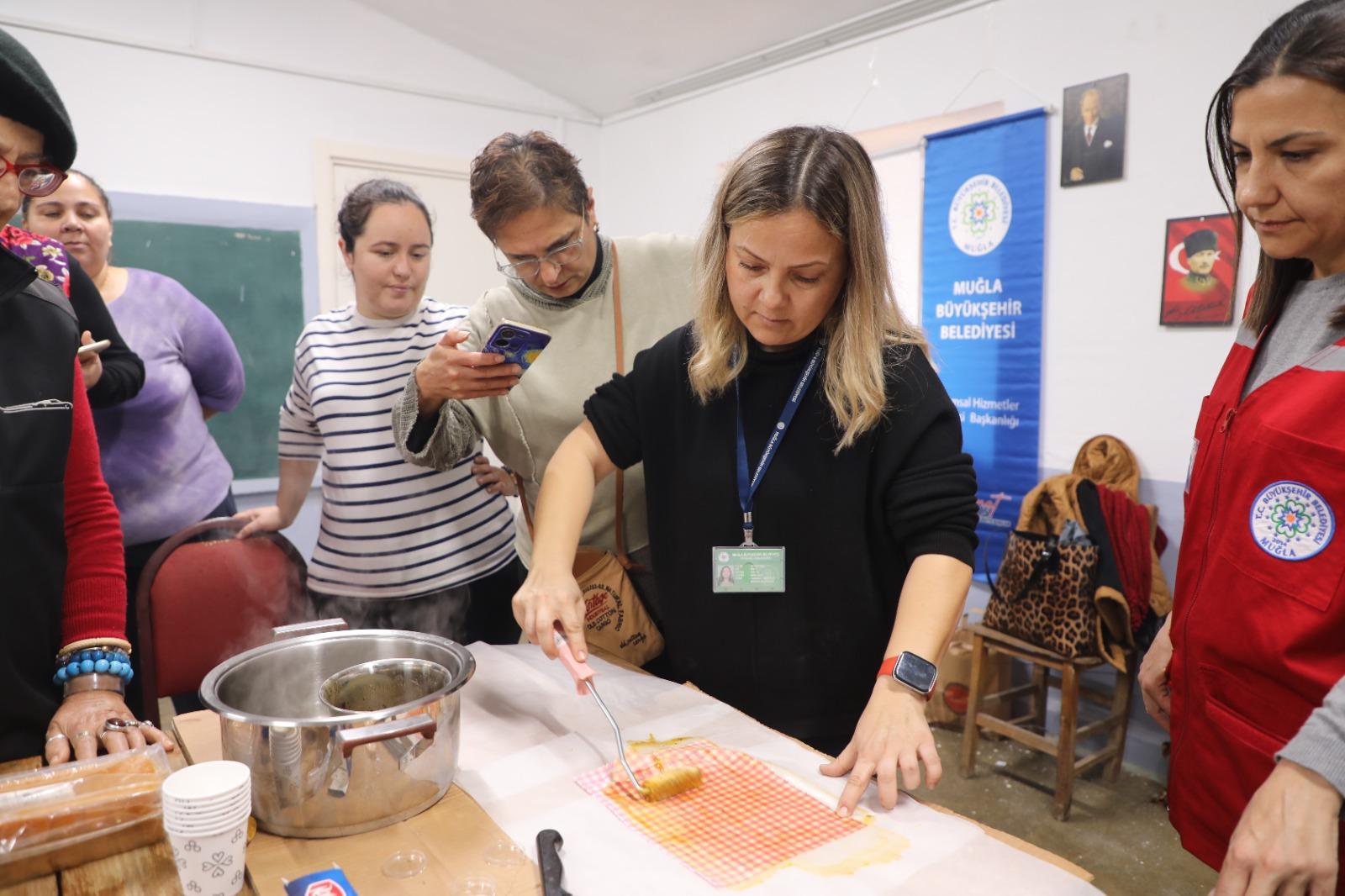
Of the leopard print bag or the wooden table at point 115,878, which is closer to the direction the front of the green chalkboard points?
the wooden table

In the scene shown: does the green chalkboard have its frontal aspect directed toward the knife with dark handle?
yes

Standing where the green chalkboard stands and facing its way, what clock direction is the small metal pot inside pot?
The small metal pot inside pot is roughly at 12 o'clock from the green chalkboard.

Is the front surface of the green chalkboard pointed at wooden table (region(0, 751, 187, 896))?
yes

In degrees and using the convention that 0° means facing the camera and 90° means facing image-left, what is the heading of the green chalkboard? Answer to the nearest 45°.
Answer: approximately 0°

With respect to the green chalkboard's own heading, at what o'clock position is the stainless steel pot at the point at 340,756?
The stainless steel pot is roughly at 12 o'clock from the green chalkboard.

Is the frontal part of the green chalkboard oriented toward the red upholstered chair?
yes
